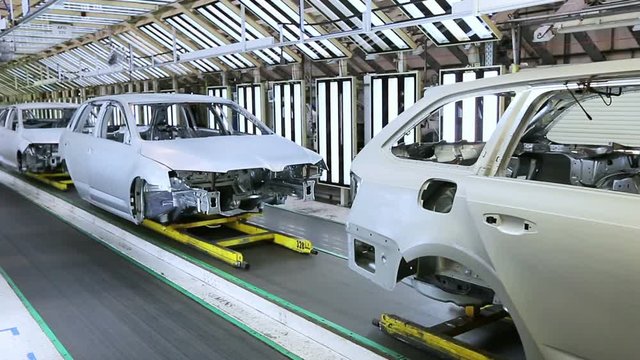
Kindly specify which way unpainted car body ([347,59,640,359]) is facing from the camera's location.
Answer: facing the viewer and to the right of the viewer

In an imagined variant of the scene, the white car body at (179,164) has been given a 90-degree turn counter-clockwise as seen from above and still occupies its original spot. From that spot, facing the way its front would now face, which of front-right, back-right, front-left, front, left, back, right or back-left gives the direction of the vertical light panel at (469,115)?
front-right

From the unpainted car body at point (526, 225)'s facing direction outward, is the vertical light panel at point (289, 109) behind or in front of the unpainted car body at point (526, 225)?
behind

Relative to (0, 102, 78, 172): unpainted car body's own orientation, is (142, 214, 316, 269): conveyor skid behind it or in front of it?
in front

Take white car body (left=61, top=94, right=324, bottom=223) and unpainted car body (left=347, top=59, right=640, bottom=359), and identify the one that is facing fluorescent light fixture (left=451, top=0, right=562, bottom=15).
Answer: the white car body

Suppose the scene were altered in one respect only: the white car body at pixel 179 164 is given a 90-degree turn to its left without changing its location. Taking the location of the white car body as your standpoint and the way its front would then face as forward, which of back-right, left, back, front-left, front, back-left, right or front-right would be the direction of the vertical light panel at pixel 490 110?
front-right

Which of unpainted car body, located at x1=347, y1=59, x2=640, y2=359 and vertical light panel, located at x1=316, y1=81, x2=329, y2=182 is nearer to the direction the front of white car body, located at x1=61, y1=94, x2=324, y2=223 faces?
the unpainted car body

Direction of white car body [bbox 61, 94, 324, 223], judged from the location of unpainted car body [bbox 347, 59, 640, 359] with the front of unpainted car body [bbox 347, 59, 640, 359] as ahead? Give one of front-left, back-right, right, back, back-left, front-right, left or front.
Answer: back

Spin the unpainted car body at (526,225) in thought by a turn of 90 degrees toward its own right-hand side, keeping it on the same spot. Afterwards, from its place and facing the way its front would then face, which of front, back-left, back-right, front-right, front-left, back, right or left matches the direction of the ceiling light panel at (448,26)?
back-right

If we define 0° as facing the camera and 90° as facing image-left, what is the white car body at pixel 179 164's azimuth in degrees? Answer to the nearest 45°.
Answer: approximately 315°

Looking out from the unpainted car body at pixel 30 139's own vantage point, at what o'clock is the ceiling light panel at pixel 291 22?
The ceiling light panel is roughly at 12 o'clock from the unpainted car body.
